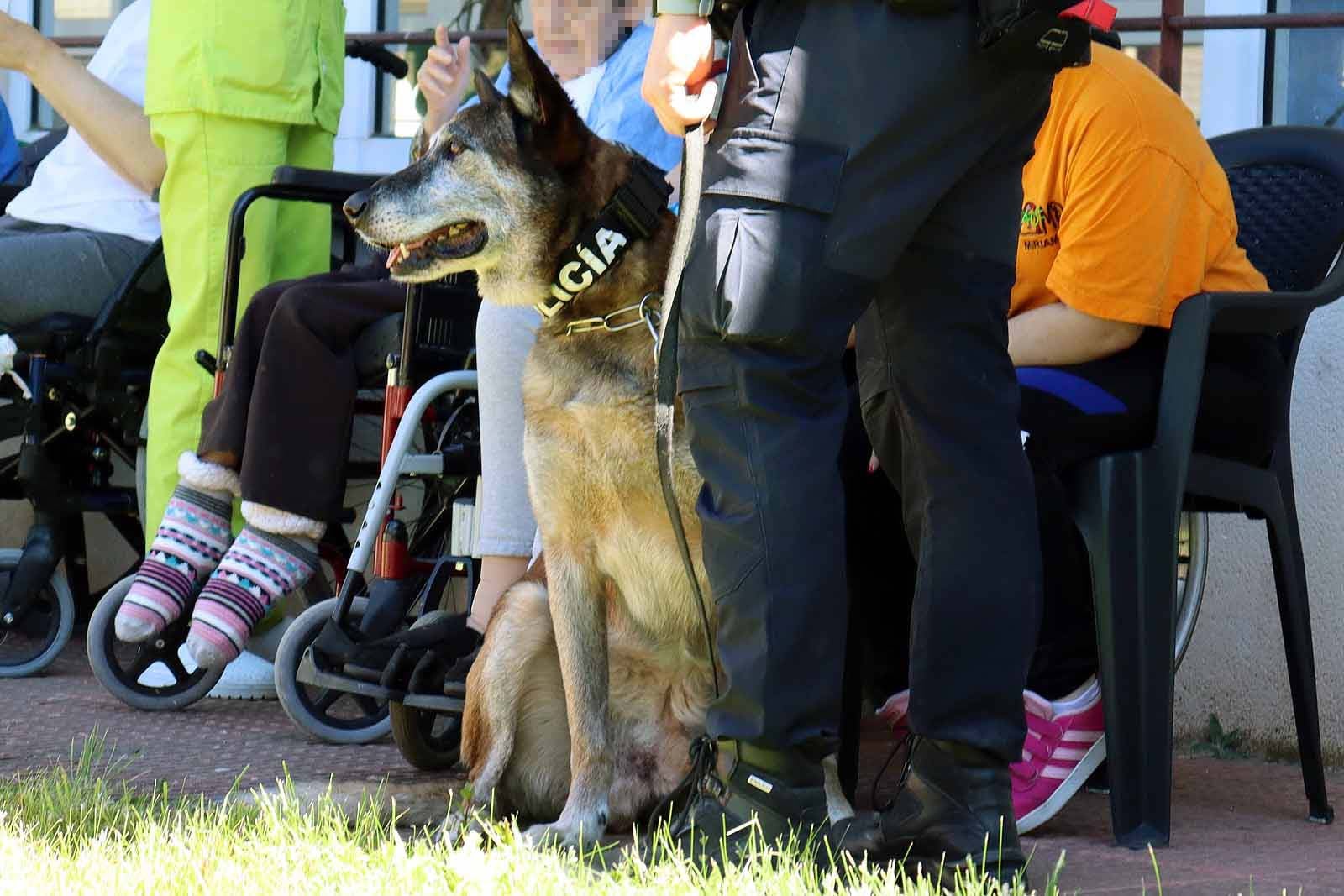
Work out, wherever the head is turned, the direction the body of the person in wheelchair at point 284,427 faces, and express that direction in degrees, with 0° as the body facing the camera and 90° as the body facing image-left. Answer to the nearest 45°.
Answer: approximately 45°

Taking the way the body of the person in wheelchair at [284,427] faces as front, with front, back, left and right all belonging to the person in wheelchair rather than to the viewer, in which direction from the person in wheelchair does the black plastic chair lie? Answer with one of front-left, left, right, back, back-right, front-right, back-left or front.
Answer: left

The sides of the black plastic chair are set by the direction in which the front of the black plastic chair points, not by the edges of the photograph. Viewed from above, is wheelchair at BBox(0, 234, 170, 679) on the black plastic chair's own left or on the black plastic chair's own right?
on the black plastic chair's own right

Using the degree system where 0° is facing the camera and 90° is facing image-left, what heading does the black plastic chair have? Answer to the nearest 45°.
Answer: approximately 45°

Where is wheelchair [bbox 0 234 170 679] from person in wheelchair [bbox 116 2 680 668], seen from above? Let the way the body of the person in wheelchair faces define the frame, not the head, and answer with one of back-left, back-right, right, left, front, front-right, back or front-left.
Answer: right

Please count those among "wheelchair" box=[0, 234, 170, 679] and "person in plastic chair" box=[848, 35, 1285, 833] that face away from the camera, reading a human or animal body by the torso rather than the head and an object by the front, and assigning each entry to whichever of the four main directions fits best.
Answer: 0

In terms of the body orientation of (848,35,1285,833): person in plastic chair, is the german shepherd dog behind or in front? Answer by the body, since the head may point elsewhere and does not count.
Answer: in front

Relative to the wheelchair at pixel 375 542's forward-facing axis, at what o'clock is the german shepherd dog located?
The german shepherd dog is roughly at 10 o'clock from the wheelchair.
